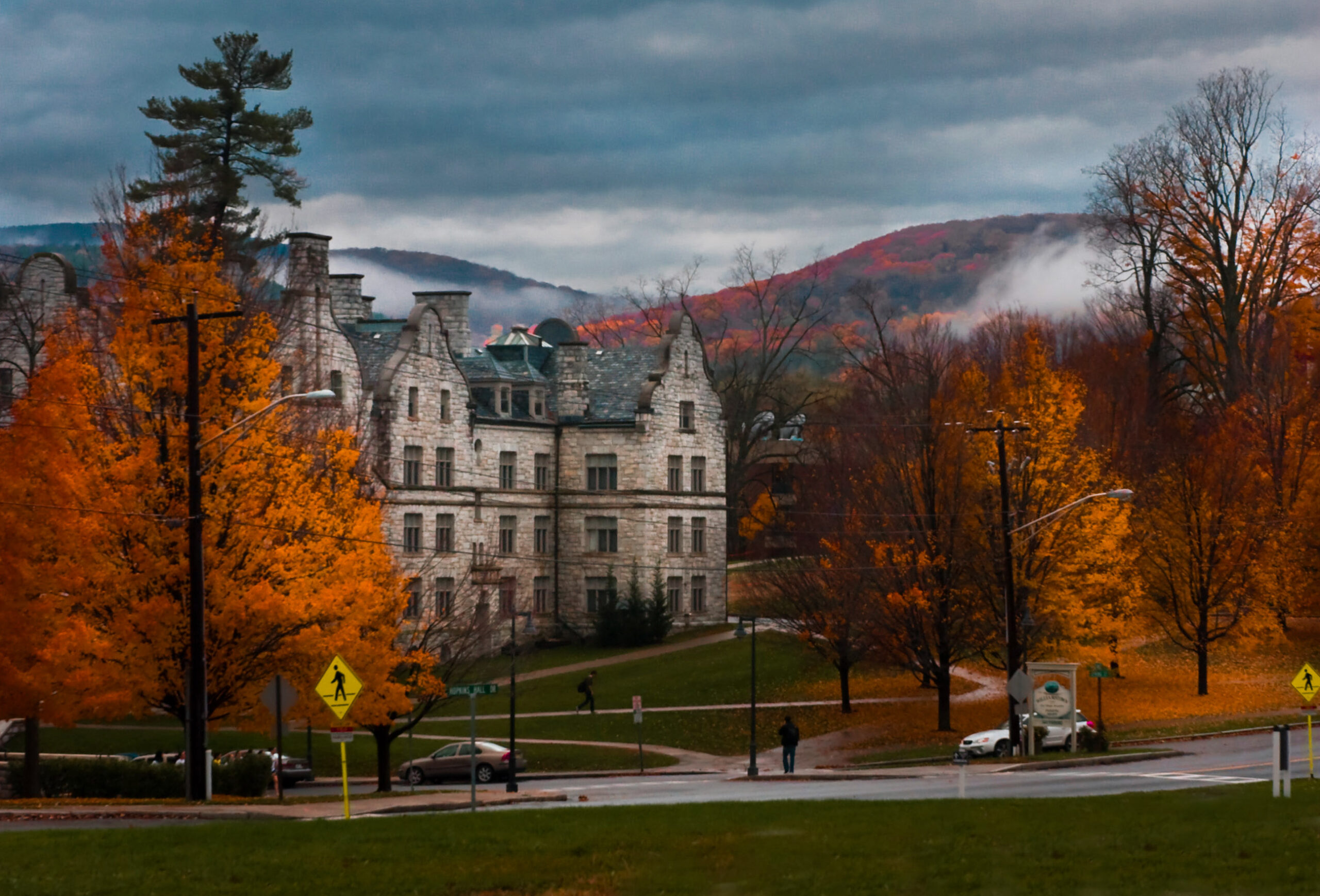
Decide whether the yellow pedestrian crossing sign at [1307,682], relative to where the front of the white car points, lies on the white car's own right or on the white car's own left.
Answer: on the white car's own left

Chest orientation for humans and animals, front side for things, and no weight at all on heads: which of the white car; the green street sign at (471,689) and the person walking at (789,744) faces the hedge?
the white car

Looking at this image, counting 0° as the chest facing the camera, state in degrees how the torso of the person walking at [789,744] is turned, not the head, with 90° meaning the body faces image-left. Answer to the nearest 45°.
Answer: approximately 180°

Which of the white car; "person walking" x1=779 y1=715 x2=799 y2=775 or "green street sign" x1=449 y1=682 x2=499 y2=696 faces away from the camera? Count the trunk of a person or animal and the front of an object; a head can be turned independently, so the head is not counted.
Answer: the person walking

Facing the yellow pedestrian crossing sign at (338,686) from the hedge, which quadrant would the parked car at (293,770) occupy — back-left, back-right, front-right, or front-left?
back-left

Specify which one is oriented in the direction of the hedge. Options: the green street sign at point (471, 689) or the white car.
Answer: the white car

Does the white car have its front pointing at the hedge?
yes

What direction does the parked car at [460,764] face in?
to the viewer's left

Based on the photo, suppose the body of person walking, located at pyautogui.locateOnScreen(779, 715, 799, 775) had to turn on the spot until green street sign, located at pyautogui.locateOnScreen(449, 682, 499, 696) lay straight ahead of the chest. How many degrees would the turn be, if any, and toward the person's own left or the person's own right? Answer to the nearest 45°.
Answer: approximately 135° to the person's own left
